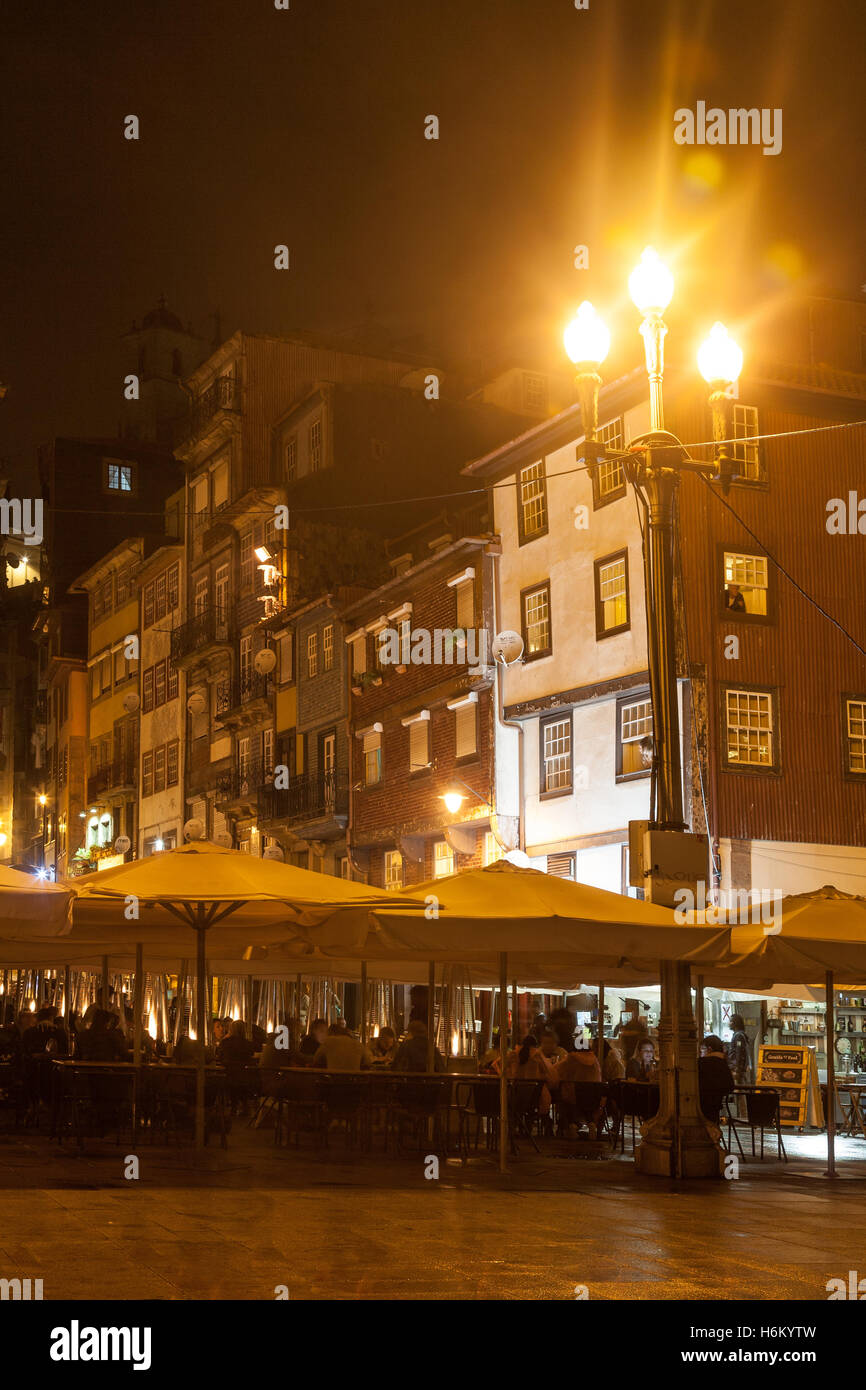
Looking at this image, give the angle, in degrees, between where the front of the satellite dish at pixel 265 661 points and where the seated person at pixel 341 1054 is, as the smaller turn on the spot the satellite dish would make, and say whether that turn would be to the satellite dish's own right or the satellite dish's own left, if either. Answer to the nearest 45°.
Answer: approximately 45° to the satellite dish's own left

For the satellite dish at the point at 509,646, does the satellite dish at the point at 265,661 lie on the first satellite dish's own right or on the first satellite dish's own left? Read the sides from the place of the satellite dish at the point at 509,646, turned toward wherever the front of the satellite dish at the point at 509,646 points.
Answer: on the first satellite dish's own right

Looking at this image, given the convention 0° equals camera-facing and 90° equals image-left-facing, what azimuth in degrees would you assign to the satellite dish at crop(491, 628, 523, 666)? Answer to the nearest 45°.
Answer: approximately 45°

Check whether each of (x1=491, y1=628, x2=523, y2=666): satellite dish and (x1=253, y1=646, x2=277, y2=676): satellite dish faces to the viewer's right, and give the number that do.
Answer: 0

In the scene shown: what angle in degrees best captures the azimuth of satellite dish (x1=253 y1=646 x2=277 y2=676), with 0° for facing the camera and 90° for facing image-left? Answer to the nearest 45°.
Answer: approximately 45°

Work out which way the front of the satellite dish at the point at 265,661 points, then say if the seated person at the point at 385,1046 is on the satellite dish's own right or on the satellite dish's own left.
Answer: on the satellite dish's own left

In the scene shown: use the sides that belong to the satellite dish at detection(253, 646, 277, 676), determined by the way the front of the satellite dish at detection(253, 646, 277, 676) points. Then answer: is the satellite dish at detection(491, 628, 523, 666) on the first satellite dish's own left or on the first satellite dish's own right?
on the first satellite dish's own left

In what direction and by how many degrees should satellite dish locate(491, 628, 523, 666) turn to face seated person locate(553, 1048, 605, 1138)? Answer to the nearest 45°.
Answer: approximately 45° to its left

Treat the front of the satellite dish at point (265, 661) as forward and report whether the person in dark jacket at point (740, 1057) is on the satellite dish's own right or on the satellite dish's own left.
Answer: on the satellite dish's own left
